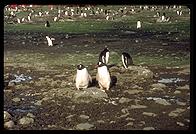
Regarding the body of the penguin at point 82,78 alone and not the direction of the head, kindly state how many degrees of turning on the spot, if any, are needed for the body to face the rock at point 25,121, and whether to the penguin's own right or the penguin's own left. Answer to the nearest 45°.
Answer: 0° — it already faces it

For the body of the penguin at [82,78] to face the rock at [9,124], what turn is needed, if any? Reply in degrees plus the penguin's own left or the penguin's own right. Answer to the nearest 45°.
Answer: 0° — it already faces it

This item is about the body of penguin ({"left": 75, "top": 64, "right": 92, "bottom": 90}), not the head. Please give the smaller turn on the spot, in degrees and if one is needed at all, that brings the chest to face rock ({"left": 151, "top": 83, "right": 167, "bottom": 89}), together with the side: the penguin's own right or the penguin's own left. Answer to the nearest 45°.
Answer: approximately 135° to the penguin's own left

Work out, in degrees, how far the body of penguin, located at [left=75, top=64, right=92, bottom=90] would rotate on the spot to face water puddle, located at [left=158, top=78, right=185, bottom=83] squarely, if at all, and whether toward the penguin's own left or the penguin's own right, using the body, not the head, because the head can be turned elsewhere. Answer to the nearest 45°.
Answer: approximately 135° to the penguin's own left

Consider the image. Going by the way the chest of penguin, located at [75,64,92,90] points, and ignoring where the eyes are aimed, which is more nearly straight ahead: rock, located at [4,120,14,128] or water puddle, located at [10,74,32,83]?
the rock

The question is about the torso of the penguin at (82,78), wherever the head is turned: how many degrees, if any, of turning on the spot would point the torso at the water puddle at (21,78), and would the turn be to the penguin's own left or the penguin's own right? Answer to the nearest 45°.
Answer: approximately 90° to the penguin's own right

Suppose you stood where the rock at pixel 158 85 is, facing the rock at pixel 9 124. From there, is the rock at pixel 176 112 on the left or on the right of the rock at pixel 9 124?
left

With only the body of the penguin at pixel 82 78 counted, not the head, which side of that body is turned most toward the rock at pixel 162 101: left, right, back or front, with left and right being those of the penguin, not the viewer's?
left

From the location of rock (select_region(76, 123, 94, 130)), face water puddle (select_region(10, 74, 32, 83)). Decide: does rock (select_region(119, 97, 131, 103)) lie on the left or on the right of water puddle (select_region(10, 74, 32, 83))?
right

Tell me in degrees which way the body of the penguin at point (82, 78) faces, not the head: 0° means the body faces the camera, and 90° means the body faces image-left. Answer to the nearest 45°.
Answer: approximately 45°

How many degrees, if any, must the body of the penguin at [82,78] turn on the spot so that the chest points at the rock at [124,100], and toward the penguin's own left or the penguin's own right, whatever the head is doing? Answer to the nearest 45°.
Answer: approximately 90° to the penguin's own left
